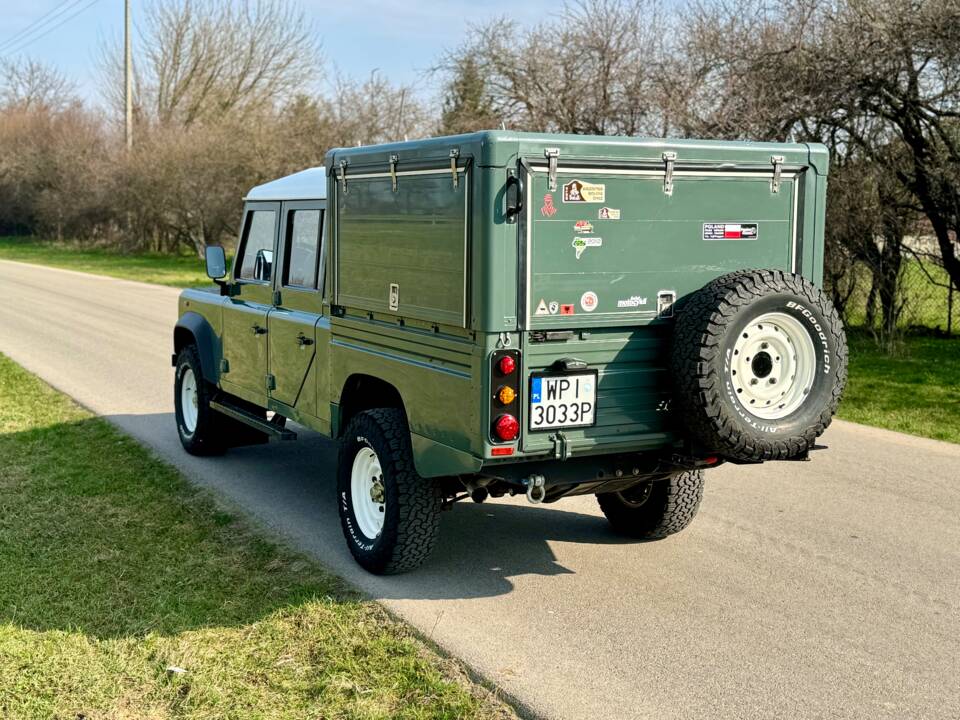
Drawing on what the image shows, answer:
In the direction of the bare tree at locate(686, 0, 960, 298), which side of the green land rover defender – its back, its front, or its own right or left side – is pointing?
right

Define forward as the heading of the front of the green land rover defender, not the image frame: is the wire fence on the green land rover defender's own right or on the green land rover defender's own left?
on the green land rover defender's own right

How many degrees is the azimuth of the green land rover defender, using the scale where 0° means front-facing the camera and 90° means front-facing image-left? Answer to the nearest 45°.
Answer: approximately 135°
